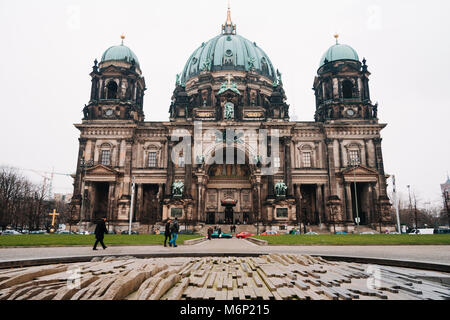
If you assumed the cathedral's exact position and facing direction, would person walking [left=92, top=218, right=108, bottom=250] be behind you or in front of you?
in front

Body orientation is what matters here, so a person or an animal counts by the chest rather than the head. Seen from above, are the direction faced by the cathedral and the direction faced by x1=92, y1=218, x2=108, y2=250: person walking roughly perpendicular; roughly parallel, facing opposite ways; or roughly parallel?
roughly perpendicular

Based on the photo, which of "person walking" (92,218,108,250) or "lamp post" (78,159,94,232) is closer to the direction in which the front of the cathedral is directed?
the person walking
